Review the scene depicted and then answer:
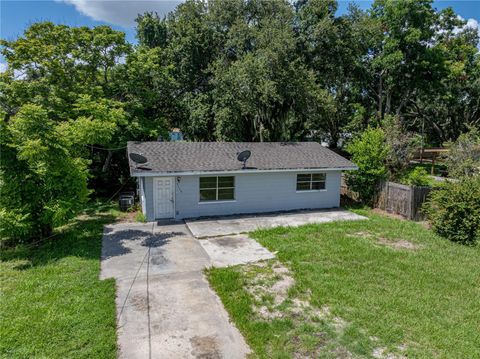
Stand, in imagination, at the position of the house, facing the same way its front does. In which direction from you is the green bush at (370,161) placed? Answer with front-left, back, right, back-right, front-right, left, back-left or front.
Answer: left

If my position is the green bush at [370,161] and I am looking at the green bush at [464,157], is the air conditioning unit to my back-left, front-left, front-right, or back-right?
back-right

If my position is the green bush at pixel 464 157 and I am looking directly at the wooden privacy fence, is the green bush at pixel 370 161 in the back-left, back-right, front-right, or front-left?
front-right

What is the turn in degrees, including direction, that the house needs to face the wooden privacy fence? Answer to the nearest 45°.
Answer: approximately 90° to its left

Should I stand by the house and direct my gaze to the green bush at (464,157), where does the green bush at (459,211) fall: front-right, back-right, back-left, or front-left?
front-right

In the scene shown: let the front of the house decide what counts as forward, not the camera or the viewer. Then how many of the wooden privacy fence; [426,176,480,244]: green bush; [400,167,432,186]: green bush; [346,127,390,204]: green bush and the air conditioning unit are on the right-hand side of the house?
1

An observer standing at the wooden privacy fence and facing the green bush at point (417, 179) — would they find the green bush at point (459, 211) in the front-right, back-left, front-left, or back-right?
back-right

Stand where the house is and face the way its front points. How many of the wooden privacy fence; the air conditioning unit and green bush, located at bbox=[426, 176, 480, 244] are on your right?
1

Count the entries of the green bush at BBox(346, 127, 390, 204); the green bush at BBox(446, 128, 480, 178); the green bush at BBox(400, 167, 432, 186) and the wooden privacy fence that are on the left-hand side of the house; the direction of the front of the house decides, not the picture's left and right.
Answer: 4

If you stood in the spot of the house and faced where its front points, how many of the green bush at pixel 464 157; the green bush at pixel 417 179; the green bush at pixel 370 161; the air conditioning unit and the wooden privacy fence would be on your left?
4

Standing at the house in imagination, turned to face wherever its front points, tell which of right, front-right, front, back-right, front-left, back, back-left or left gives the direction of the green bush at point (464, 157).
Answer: left

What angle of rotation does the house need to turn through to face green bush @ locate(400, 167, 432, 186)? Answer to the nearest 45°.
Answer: approximately 90° to its left

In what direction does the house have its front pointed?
toward the camera

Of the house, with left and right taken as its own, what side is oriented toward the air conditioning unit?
right
